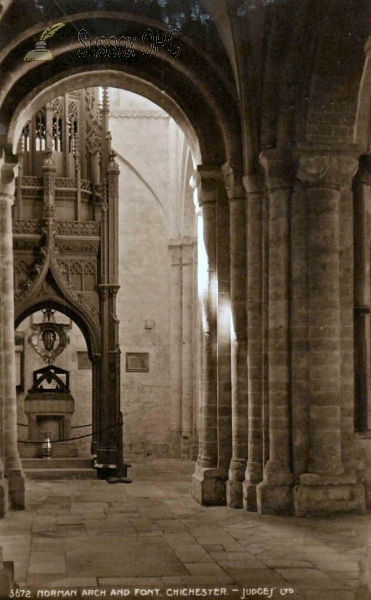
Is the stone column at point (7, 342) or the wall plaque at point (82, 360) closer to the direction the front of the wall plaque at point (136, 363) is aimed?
the stone column

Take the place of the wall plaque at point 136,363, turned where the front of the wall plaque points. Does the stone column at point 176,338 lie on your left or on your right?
on your left

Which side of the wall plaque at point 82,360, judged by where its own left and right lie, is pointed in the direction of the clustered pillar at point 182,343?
left

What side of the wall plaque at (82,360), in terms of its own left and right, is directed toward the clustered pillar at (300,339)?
front

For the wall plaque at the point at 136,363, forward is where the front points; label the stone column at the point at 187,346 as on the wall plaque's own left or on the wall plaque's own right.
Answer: on the wall plaque's own left

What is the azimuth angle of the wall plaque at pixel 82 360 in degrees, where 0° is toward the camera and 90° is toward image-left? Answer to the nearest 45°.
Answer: approximately 0°

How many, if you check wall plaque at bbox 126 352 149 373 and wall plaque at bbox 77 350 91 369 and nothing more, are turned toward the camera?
2

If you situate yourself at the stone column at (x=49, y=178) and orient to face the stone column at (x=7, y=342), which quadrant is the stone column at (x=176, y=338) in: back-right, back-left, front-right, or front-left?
back-left

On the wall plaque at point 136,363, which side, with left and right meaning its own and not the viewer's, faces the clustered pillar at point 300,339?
front

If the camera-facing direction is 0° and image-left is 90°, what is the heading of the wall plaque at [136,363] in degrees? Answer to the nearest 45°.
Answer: approximately 0°

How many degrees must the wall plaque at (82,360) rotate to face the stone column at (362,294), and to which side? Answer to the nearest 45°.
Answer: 0° — it already faces it

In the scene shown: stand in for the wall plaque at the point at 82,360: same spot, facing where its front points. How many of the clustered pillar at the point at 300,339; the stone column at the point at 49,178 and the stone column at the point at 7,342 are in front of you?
3

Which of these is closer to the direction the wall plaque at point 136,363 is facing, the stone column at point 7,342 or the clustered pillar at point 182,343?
the stone column

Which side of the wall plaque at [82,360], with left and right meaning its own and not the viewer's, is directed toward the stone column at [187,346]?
left

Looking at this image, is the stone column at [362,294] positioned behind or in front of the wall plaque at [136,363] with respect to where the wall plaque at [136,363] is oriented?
in front
